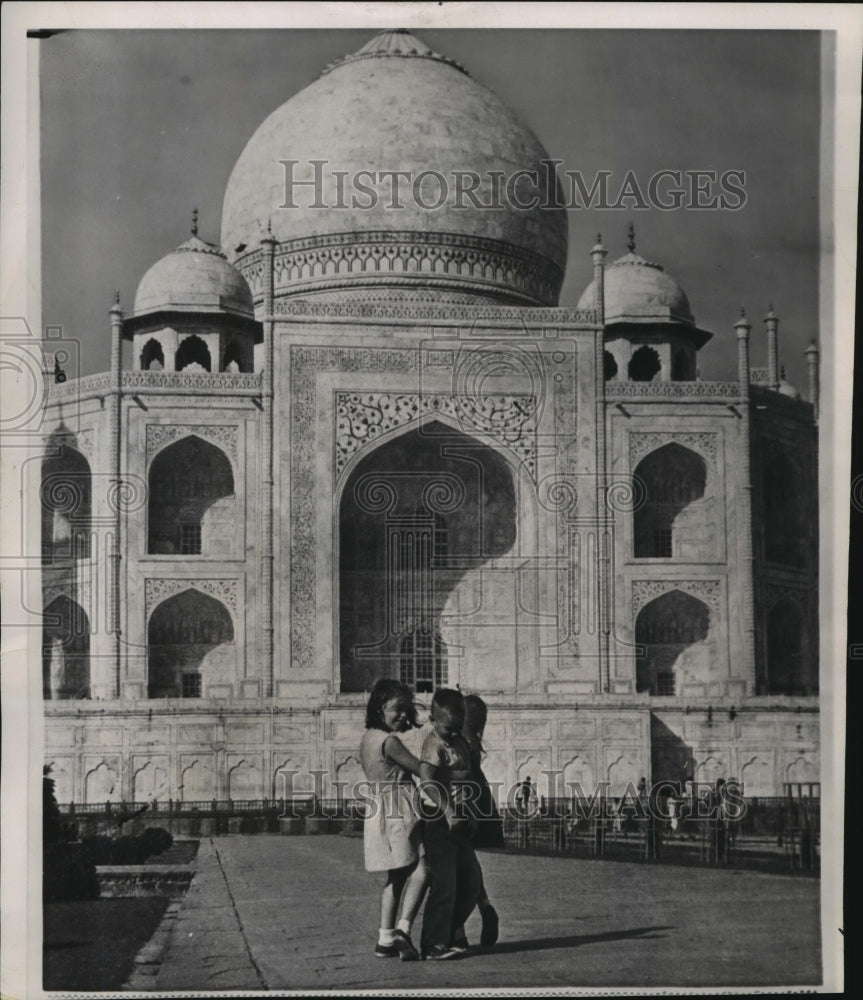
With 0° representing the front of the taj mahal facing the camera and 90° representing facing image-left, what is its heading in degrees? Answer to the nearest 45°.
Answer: approximately 0°

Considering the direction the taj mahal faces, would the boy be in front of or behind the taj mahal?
in front

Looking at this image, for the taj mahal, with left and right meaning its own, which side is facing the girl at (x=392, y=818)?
front

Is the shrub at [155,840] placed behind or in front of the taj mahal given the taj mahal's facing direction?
in front
